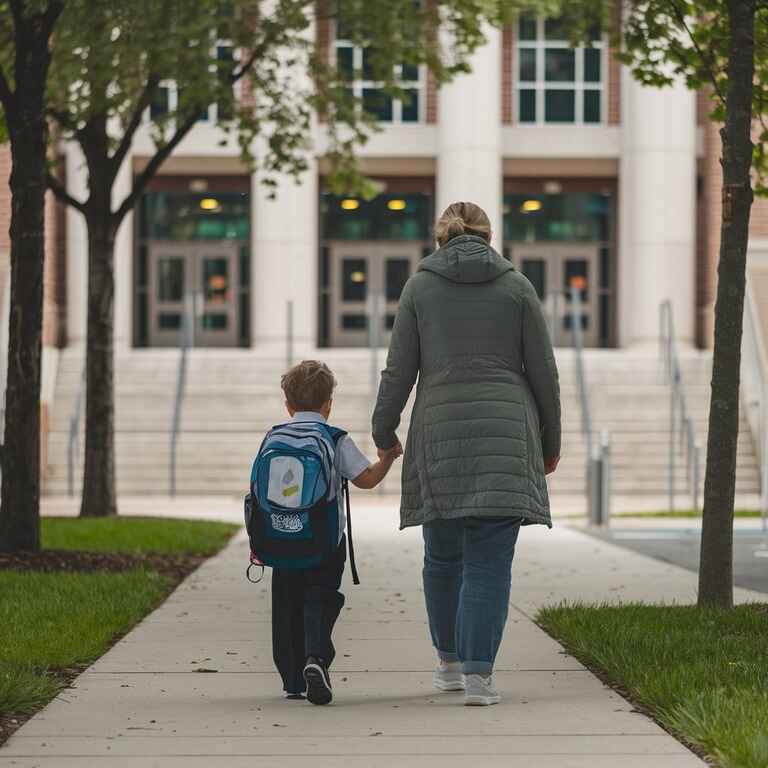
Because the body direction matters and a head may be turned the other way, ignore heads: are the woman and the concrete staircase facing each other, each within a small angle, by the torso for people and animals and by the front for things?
yes

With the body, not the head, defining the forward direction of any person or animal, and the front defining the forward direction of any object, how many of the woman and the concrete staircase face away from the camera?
1

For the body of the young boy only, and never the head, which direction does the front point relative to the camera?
away from the camera

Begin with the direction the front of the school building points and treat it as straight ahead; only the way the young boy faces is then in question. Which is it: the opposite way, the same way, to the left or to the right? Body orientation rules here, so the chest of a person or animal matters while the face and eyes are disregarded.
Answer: the opposite way

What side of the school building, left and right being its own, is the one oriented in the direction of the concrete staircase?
front

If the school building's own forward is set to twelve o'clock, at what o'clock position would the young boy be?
The young boy is roughly at 12 o'clock from the school building.

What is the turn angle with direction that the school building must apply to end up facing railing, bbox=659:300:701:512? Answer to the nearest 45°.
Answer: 0° — it already faces it

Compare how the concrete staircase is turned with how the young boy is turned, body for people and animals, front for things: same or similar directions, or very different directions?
very different directions

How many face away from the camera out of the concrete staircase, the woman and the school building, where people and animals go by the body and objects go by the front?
1

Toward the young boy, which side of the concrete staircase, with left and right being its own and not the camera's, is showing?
front

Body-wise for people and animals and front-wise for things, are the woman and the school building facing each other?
yes

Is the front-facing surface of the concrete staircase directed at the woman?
yes

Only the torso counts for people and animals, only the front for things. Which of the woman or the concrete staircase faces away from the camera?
the woman

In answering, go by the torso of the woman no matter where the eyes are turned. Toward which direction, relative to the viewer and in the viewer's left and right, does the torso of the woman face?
facing away from the viewer

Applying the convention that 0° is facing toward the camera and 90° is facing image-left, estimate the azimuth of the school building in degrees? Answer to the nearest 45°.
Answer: approximately 0°

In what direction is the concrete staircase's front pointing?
toward the camera

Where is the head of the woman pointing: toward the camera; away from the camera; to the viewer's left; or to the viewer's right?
away from the camera
